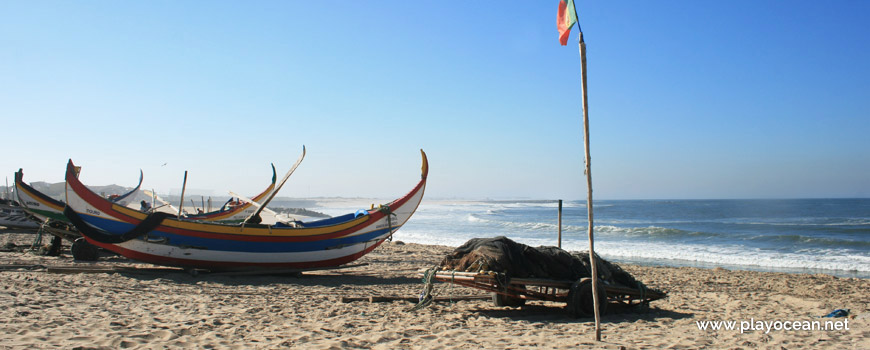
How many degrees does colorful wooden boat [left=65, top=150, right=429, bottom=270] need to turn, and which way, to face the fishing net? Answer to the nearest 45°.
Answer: approximately 45° to its right

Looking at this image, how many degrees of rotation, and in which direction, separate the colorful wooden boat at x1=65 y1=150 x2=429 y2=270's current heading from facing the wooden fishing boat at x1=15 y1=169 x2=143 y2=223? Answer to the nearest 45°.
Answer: approximately 135° to its left

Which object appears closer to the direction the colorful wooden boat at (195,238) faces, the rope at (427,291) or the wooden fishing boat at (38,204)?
the rope

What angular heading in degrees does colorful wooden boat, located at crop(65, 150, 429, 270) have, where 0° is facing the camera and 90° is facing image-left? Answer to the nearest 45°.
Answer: approximately 270°

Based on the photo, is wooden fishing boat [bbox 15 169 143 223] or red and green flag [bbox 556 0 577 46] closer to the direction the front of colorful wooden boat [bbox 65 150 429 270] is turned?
the red and green flag

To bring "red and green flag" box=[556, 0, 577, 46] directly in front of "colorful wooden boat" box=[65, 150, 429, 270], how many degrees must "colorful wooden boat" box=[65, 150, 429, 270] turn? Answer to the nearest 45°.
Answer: approximately 45° to its right

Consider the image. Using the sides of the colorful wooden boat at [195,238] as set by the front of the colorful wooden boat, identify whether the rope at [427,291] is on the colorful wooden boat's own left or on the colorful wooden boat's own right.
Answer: on the colorful wooden boat's own right
